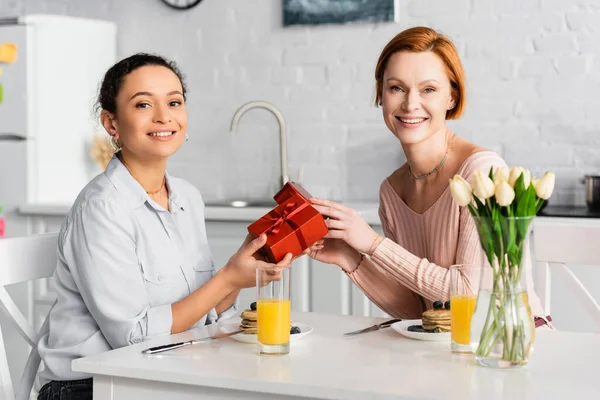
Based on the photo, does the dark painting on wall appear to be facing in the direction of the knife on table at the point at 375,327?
yes

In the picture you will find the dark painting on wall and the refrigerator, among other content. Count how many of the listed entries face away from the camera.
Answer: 0

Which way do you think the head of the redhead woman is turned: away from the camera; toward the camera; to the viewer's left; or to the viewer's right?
toward the camera

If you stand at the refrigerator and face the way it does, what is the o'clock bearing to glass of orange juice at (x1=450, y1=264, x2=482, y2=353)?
The glass of orange juice is roughly at 10 o'clock from the refrigerator.

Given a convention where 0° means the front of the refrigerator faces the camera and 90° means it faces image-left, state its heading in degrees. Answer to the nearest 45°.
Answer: approximately 45°

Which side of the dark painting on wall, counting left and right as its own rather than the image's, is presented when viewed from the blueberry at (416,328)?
front

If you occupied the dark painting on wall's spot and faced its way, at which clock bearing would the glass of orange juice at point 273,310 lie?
The glass of orange juice is roughly at 12 o'clock from the dark painting on wall.

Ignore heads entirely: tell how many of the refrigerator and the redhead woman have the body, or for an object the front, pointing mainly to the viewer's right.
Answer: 0

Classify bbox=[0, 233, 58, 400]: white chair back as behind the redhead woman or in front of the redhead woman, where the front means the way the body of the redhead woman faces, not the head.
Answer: in front

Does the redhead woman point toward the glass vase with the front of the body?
no

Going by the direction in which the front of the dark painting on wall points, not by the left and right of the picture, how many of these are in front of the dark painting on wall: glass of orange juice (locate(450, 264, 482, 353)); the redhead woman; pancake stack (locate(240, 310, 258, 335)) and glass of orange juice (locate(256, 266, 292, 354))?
4

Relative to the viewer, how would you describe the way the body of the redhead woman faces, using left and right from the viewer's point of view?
facing the viewer and to the left of the viewer

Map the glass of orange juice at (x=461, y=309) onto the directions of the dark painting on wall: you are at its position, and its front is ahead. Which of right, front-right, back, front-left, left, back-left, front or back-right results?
front

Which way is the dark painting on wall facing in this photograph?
toward the camera

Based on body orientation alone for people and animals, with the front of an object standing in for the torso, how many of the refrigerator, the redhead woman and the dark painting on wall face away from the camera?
0

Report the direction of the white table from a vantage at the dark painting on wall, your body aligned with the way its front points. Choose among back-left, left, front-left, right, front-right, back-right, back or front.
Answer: front
